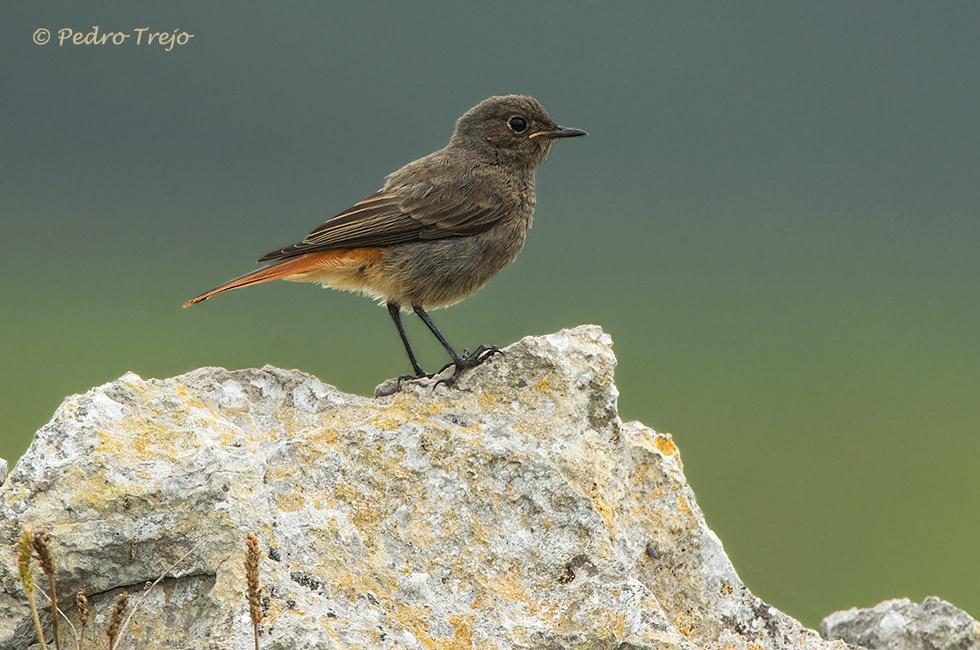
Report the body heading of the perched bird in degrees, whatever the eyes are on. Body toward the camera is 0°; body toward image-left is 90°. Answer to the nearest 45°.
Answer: approximately 270°

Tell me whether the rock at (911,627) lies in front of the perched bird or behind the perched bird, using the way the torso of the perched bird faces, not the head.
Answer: in front

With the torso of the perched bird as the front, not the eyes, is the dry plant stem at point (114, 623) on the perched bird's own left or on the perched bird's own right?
on the perched bird's own right
